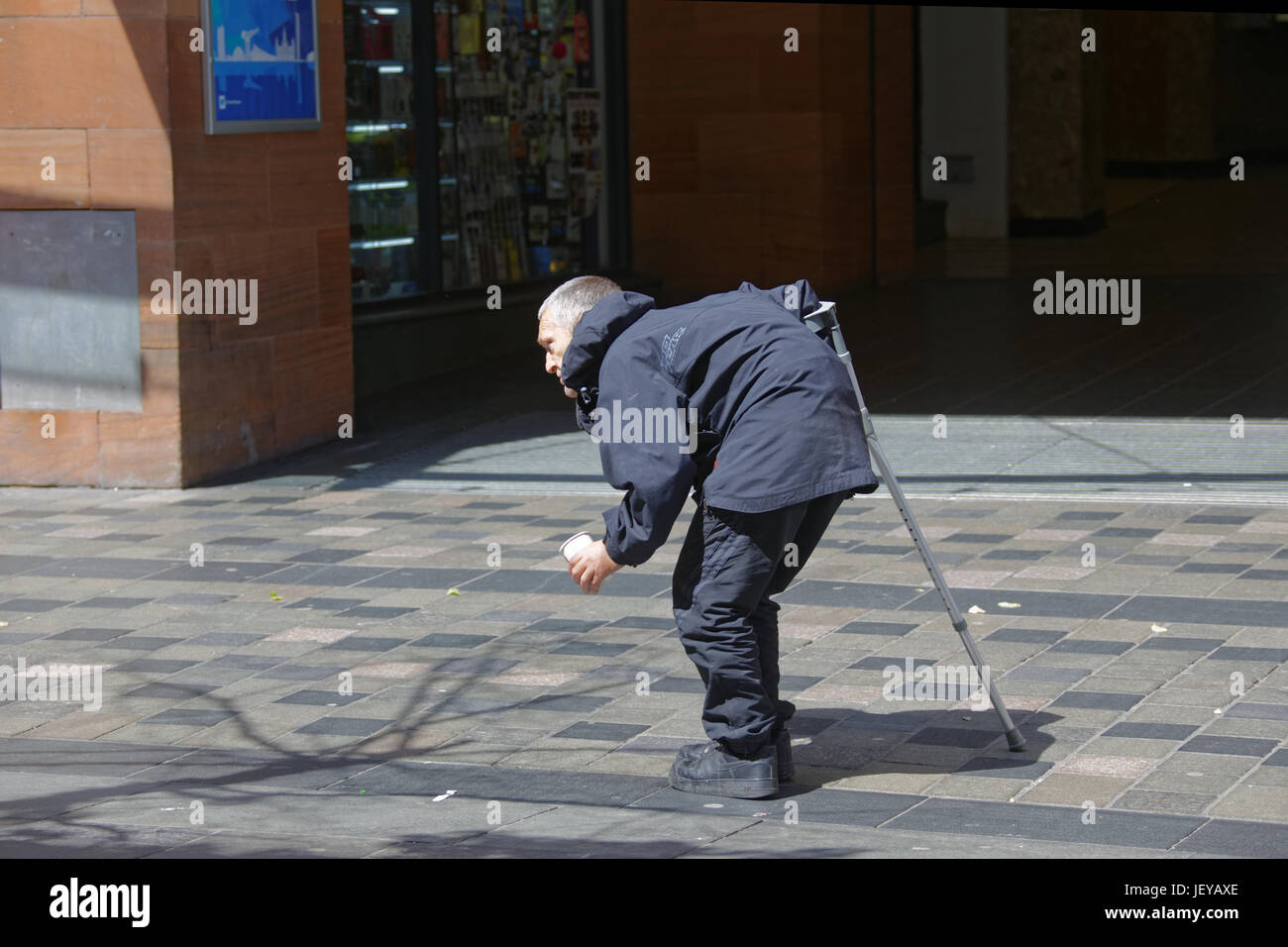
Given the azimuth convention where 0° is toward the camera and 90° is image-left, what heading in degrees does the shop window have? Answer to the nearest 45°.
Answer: approximately 315°

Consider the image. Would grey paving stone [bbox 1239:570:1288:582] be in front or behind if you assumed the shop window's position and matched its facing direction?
in front
